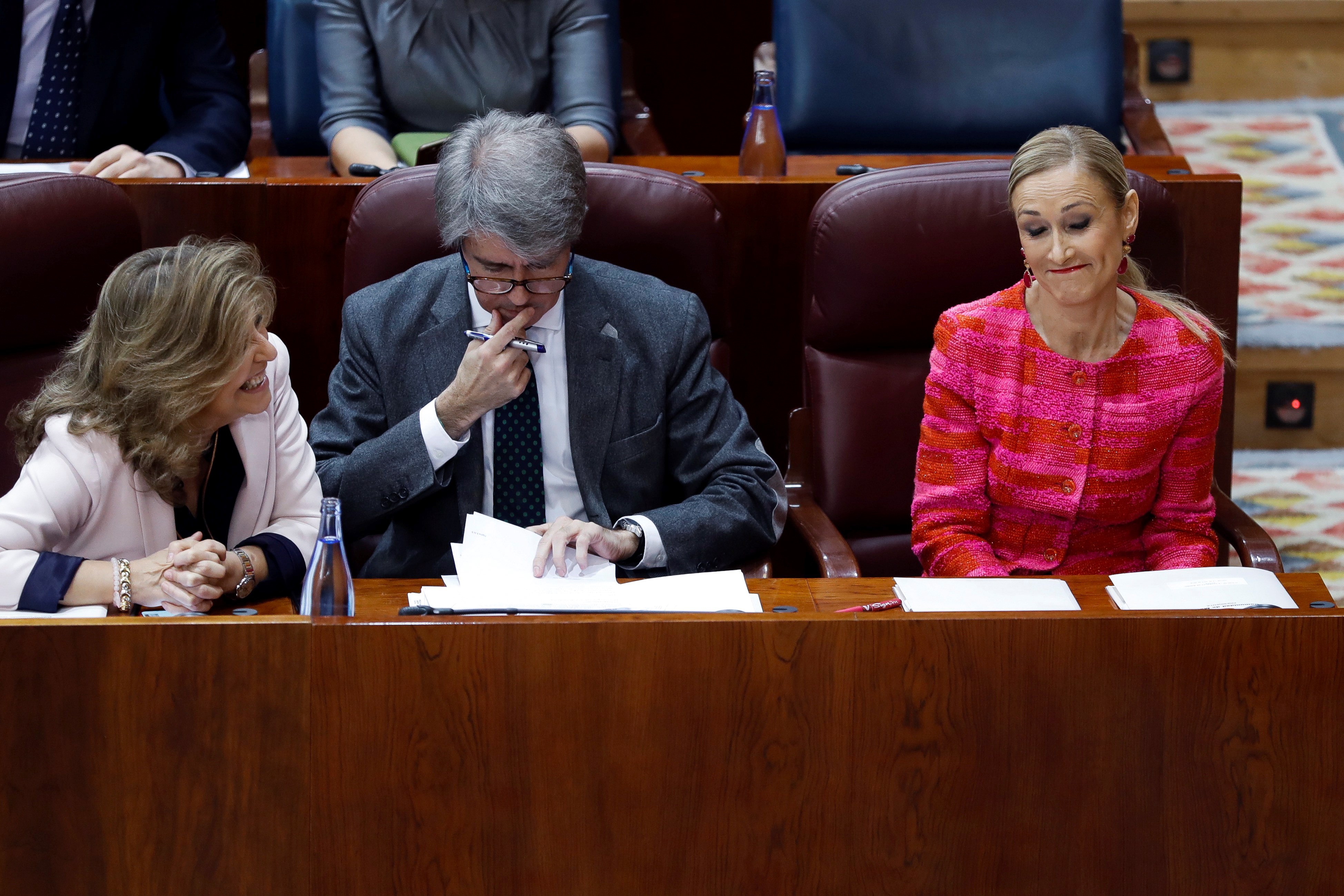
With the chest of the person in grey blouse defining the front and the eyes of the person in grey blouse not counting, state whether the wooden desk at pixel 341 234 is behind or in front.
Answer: in front

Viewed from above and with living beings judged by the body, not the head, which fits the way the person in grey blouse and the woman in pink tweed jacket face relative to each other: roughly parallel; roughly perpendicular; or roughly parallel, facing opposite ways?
roughly parallel

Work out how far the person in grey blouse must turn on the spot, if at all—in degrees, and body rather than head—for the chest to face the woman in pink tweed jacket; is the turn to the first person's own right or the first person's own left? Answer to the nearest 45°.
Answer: approximately 45° to the first person's own left

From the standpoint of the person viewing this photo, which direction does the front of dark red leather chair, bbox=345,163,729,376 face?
facing the viewer

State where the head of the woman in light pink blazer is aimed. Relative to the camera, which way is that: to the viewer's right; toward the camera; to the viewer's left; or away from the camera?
to the viewer's right

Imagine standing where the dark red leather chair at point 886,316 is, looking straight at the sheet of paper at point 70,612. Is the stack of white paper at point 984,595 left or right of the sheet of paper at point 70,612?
left

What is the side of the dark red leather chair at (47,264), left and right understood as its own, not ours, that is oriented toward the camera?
front

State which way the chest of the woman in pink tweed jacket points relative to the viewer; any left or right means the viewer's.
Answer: facing the viewer

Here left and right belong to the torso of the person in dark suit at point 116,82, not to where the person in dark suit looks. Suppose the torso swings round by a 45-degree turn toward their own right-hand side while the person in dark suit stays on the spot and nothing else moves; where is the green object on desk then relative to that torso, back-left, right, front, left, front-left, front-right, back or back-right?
back-left

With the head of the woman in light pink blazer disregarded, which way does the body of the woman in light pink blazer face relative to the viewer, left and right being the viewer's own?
facing the viewer and to the right of the viewer

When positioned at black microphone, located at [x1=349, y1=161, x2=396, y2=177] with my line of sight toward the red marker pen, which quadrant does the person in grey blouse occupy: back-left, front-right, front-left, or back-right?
back-left

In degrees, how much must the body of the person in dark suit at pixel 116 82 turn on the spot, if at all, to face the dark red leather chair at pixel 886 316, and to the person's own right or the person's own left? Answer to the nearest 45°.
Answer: approximately 90° to the person's own left

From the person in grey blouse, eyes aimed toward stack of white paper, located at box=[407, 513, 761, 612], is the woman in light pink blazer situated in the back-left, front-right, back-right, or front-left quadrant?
front-right

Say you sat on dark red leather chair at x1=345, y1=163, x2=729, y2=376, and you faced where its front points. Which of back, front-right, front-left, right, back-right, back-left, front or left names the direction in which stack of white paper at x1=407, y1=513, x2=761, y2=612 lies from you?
front
